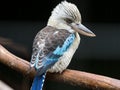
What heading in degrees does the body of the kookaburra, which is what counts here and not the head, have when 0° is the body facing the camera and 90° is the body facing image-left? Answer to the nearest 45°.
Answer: approximately 270°
